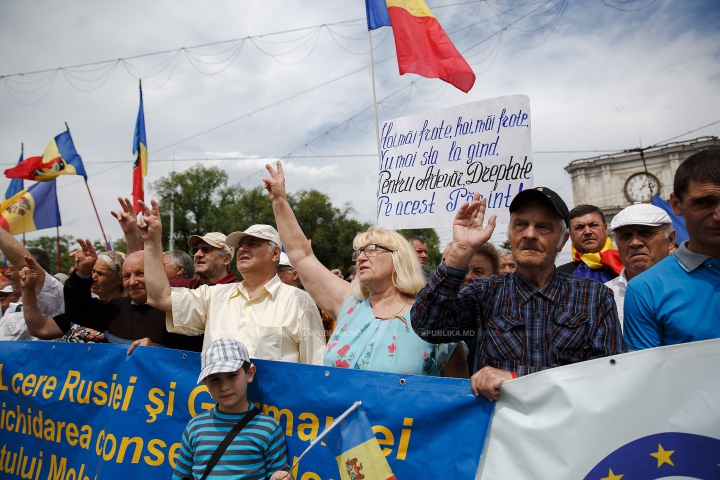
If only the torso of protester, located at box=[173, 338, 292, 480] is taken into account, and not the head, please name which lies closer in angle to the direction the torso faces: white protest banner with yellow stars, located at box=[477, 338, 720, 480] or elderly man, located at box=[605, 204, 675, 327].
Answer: the white protest banner with yellow stars

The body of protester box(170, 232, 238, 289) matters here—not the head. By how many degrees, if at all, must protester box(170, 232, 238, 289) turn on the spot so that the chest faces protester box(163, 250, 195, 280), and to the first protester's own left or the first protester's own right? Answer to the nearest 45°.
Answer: approximately 135° to the first protester's own right

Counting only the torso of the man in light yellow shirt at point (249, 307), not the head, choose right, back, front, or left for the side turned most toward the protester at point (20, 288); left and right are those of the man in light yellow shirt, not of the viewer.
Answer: right

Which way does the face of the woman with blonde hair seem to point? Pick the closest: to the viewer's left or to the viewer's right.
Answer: to the viewer's left

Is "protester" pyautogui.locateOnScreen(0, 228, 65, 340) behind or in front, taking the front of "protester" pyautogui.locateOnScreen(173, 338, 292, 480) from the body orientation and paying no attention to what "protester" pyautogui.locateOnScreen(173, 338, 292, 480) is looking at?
behind

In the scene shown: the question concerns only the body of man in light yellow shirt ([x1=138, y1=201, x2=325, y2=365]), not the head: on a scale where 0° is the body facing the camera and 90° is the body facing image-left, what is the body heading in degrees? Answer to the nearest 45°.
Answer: approximately 45°

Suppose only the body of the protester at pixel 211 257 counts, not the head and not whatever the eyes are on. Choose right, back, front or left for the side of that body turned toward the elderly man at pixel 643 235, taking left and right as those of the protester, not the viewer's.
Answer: left

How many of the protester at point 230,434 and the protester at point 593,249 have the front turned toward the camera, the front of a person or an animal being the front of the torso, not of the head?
2
